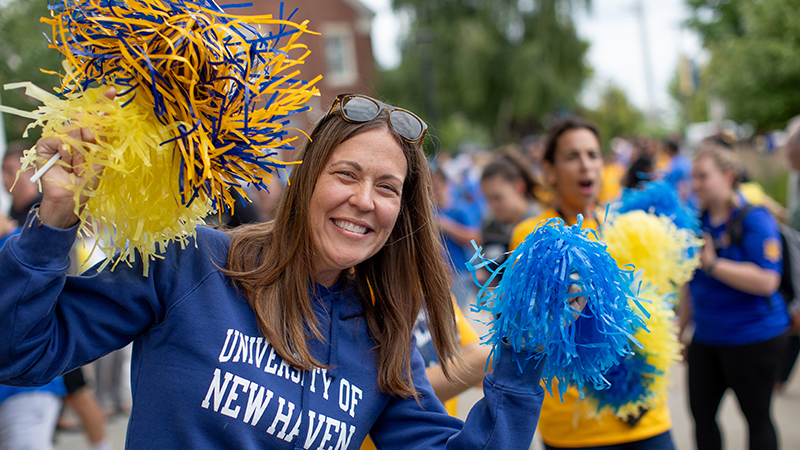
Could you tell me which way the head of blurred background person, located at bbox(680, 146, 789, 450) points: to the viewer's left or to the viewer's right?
to the viewer's left

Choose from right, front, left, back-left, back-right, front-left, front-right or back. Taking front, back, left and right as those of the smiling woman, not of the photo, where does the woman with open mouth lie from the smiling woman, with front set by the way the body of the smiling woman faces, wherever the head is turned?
back-left

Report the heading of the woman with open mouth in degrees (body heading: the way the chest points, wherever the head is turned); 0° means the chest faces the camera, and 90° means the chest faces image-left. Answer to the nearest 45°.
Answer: approximately 315°

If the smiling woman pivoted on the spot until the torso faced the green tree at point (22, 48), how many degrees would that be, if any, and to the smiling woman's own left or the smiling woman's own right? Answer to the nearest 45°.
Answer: approximately 180°

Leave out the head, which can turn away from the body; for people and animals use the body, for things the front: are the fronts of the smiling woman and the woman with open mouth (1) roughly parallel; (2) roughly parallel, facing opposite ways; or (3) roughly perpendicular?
roughly parallel

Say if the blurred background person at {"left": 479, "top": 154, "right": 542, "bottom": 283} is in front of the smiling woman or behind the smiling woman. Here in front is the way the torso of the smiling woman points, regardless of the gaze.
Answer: behind

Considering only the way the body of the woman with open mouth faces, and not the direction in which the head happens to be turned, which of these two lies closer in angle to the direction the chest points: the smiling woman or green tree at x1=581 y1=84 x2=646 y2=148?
the smiling woman

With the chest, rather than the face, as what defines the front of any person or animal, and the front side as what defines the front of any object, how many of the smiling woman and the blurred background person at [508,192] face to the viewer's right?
0

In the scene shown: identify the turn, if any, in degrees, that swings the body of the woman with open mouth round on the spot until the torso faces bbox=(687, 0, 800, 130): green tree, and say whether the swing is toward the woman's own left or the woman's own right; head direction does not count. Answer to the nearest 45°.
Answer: approximately 135° to the woman's own left

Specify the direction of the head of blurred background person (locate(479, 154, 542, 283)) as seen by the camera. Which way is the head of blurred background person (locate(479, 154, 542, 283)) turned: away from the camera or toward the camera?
toward the camera

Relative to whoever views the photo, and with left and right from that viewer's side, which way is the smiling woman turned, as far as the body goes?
facing the viewer

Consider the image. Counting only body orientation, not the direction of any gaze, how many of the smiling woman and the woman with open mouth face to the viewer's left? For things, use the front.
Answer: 0

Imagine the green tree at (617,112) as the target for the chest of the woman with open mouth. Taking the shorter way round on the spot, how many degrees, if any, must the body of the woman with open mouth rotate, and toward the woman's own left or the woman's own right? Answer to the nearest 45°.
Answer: approximately 135° to the woman's own left
